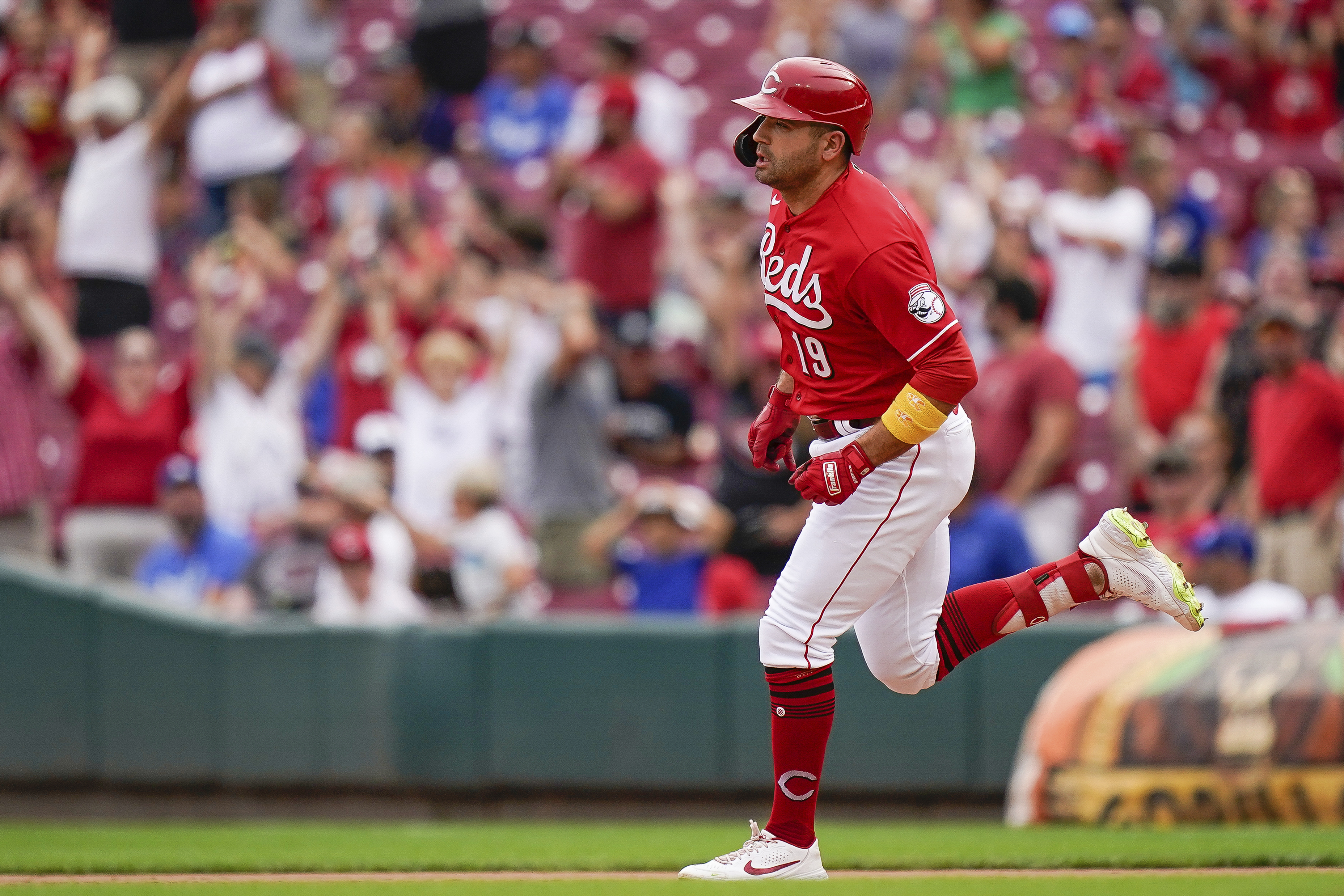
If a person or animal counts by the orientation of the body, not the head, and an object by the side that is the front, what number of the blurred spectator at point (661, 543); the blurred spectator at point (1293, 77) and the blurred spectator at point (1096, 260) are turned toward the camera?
3

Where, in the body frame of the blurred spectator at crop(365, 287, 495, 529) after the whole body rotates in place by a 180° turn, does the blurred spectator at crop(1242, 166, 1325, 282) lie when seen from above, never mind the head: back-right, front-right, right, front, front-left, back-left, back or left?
right

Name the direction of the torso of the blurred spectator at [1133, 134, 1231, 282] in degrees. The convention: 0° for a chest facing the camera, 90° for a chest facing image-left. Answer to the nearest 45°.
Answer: approximately 45°

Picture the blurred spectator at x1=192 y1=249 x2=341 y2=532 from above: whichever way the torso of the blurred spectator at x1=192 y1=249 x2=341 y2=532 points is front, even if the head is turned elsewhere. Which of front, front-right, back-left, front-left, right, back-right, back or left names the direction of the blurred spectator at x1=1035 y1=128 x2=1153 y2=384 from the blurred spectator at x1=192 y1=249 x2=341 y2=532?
left

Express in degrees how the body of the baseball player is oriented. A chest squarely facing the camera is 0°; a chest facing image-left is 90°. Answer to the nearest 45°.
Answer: approximately 90°

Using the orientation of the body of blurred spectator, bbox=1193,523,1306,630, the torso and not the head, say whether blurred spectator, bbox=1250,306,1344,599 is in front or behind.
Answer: behind

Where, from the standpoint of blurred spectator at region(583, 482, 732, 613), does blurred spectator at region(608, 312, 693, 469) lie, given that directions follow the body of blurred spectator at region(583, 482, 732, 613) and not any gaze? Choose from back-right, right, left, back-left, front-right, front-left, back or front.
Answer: back

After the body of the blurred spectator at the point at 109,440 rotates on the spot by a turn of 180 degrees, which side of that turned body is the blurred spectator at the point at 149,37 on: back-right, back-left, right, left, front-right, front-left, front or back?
front

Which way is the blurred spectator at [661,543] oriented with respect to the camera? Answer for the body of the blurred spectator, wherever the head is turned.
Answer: toward the camera

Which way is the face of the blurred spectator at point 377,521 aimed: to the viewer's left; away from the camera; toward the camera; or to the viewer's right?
toward the camera

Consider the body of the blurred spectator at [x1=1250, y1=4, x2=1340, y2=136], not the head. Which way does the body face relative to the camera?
toward the camera

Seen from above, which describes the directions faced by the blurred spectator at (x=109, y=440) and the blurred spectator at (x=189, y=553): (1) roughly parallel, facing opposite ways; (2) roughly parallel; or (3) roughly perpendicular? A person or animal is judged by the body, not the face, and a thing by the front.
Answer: roughly parallel

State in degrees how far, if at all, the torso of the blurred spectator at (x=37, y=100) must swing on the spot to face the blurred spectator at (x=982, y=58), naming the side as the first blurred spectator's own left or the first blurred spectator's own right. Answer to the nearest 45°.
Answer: approximately 90° to the first blurred spectator's own left

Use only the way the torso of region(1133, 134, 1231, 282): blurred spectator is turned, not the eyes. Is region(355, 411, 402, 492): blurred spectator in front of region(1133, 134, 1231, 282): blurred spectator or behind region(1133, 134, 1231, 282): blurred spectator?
in front

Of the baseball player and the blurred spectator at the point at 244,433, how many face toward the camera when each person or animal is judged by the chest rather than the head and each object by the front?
1

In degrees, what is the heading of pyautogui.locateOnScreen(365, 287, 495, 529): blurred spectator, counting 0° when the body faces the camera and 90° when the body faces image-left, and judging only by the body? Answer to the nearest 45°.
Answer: approximately 0°
